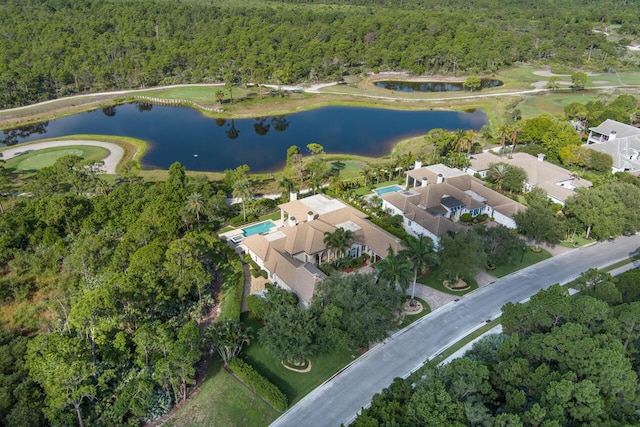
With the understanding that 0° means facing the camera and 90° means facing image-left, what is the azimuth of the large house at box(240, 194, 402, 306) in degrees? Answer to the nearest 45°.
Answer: approximately 315°

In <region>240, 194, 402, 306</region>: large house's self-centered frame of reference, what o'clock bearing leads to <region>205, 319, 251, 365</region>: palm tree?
The palm tree is roughly at 2 o'clock from the large house.

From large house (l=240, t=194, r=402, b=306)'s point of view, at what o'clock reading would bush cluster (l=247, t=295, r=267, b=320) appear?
The bush cluster is roughly at 2 o'clock from the large house.

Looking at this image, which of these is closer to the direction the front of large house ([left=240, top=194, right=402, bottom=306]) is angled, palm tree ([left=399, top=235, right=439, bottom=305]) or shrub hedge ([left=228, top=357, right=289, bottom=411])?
the palm tree

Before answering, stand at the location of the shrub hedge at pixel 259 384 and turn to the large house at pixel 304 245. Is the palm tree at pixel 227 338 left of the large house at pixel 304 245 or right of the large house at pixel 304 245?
left

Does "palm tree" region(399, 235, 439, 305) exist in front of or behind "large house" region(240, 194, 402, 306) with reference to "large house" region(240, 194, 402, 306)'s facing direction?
in front

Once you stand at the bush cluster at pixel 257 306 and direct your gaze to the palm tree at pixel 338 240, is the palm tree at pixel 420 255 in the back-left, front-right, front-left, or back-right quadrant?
front-right

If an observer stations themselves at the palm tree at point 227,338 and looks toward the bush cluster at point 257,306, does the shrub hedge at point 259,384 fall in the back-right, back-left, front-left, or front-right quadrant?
back-right

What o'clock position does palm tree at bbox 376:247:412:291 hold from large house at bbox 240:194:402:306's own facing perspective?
The palm tree is roughly at 12 o'clock from the large house.
